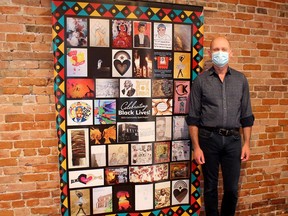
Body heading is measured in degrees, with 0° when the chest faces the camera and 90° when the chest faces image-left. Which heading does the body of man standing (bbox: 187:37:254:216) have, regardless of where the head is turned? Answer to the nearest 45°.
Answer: approximately 0°
